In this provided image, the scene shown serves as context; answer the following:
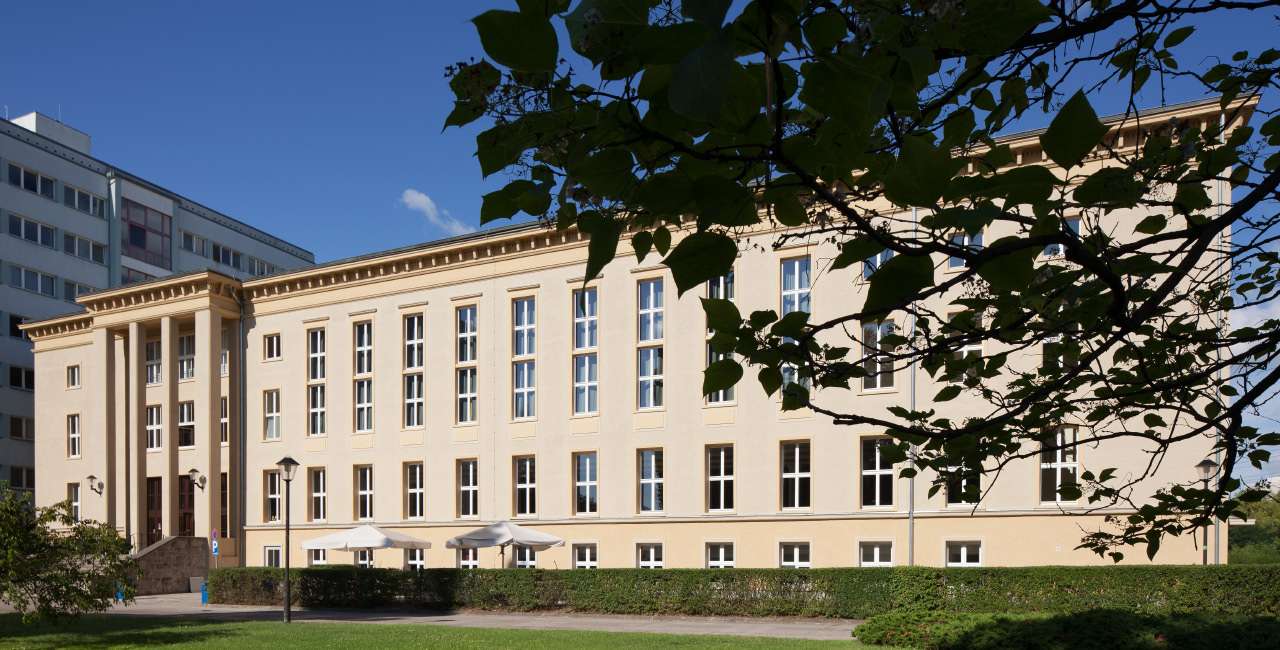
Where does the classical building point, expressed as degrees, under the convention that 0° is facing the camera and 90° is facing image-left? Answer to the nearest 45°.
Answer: approximately 45°
